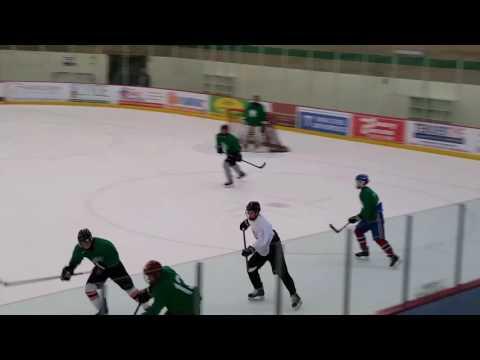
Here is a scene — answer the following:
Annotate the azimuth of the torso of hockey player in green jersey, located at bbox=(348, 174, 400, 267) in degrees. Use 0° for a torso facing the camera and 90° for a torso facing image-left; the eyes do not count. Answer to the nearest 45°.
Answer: approximately 90°

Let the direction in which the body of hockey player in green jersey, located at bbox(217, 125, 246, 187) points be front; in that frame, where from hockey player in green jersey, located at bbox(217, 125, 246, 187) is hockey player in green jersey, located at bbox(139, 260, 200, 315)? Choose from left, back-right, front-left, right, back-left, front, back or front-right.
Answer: front-left

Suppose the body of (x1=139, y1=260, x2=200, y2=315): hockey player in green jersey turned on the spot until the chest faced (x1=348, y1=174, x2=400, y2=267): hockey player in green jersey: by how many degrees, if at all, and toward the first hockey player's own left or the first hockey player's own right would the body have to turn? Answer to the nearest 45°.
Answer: approximately 135° to the first hockey player's own right

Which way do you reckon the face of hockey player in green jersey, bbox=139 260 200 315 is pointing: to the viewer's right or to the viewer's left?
to the viewer's left

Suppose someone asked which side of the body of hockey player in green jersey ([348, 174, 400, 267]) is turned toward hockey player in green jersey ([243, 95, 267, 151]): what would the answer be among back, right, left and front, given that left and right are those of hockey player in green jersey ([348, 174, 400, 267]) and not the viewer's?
right
